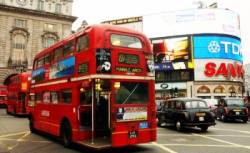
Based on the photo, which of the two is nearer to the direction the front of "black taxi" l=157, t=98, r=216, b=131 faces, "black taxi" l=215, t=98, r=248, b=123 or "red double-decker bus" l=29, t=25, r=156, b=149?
the black taxi
